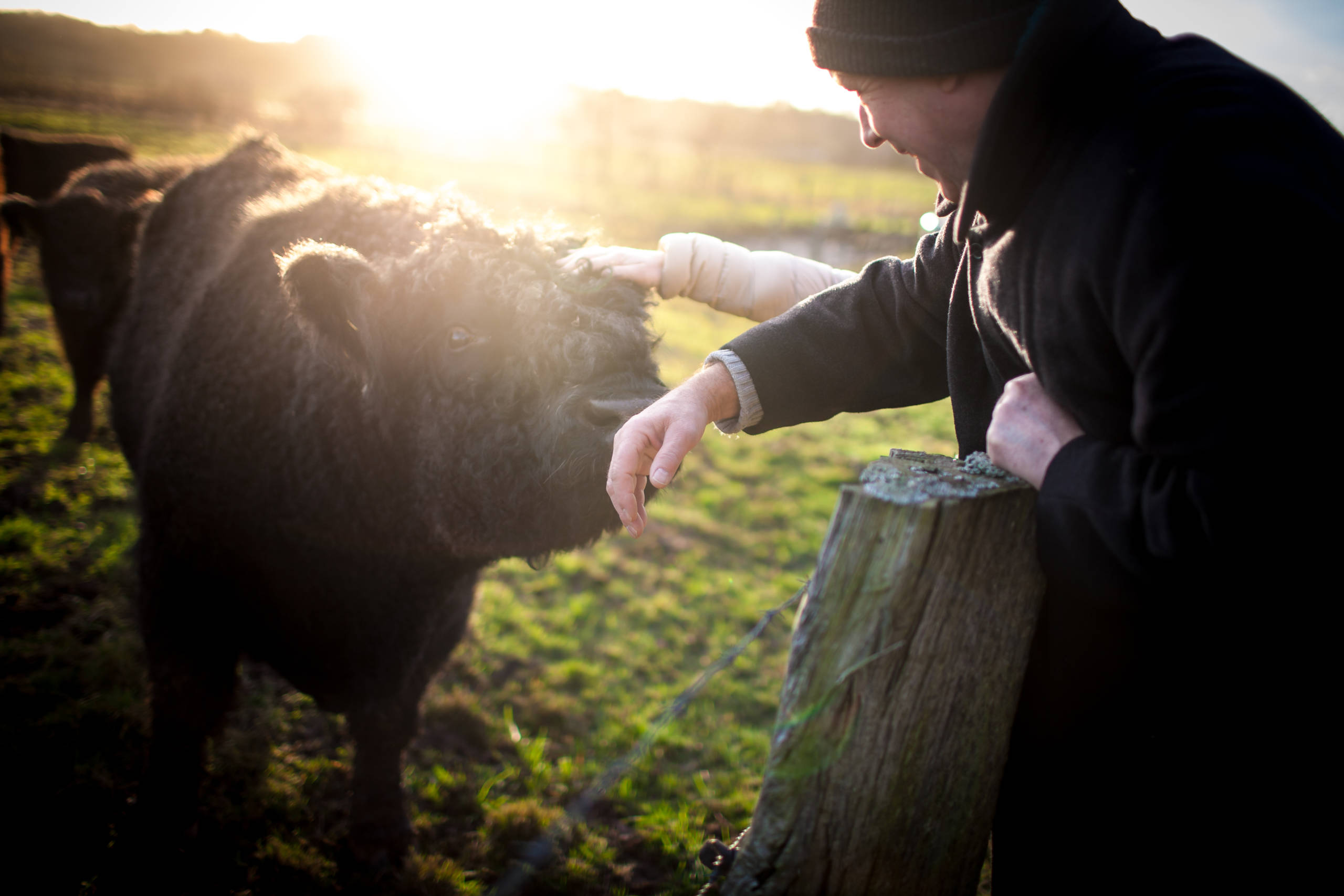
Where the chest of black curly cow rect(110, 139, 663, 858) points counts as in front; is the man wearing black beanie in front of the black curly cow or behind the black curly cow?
in front

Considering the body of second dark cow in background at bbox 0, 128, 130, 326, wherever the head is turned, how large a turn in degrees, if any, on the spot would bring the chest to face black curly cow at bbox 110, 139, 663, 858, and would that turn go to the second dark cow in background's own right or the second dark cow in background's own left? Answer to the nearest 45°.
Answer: approximately 90° to the second dark cow in background's own left

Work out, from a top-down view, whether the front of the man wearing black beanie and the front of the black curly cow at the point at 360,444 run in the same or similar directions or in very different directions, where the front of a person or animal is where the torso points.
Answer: very different directions

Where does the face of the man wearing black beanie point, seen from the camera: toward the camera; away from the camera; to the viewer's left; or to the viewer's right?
to the viewer's left

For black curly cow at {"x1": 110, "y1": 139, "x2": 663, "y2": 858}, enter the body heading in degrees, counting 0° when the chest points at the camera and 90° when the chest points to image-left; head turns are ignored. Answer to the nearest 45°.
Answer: approximately 315°

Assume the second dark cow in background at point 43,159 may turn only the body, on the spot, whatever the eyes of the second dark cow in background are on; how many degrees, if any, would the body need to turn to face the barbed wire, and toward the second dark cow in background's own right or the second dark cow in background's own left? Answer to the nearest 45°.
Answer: approximately 90° to the second dark cow in background's own left

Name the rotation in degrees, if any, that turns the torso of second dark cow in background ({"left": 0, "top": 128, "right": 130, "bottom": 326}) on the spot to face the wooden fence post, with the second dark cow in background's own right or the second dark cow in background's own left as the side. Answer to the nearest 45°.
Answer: approximately 90° to the second dark cow in background's own left

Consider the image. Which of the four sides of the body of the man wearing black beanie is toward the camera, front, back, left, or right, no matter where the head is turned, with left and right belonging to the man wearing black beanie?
left
